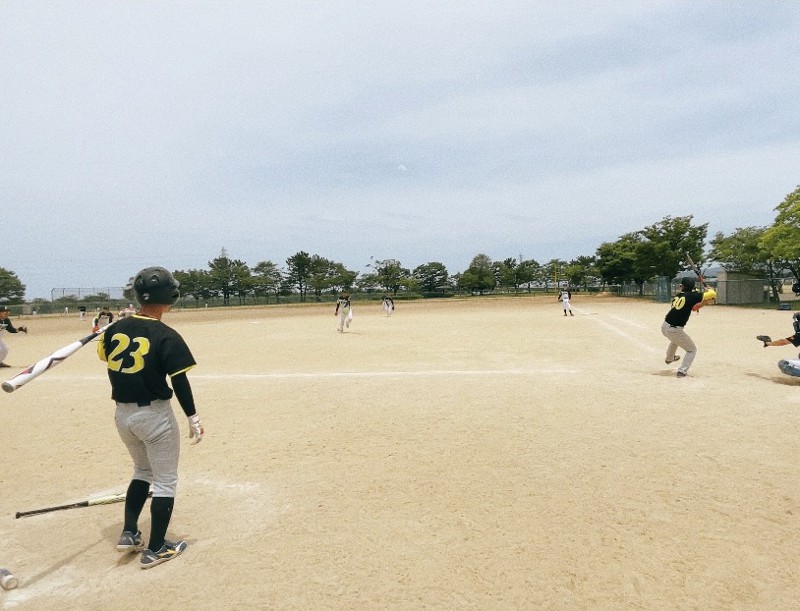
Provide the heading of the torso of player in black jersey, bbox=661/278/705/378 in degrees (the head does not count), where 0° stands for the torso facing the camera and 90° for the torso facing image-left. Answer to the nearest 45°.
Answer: approximately 225°

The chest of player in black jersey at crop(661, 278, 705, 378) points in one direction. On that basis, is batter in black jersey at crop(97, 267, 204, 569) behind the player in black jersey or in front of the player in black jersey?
behind

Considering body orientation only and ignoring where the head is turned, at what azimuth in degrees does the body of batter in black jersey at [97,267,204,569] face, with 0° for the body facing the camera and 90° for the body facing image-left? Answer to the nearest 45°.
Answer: approximately 225°

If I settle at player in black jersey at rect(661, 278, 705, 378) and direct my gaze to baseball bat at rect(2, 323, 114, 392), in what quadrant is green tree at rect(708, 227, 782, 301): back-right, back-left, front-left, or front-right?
back-right

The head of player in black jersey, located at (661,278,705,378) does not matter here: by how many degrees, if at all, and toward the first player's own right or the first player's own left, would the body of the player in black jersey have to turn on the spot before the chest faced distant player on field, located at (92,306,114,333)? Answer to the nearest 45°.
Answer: approximately 135° to the first player's own left

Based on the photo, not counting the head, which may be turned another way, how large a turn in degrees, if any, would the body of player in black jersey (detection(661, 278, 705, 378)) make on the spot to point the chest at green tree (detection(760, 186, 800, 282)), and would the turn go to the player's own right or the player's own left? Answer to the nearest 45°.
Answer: approximately 45° to the player's own left
